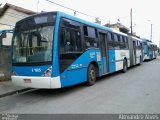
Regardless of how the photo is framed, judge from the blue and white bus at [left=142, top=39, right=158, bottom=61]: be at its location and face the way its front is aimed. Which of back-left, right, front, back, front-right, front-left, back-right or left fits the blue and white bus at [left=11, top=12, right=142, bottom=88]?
front-left

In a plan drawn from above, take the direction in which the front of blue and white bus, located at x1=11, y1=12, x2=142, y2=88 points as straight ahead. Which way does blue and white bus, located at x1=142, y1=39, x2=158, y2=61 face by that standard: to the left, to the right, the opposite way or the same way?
the same way

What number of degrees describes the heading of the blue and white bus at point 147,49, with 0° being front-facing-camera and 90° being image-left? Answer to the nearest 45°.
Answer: approximately 45°

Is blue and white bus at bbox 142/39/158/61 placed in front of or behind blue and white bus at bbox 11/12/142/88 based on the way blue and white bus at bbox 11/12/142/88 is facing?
behind

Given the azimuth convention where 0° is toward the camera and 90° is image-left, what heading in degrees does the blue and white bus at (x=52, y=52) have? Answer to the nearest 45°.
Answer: approximately 45°

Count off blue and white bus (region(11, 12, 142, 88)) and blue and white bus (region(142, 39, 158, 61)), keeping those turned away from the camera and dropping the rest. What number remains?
0
